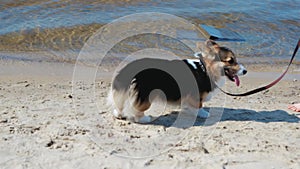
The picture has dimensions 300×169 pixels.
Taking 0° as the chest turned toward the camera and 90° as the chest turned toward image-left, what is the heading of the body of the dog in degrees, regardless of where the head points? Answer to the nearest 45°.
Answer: approximately 270°
